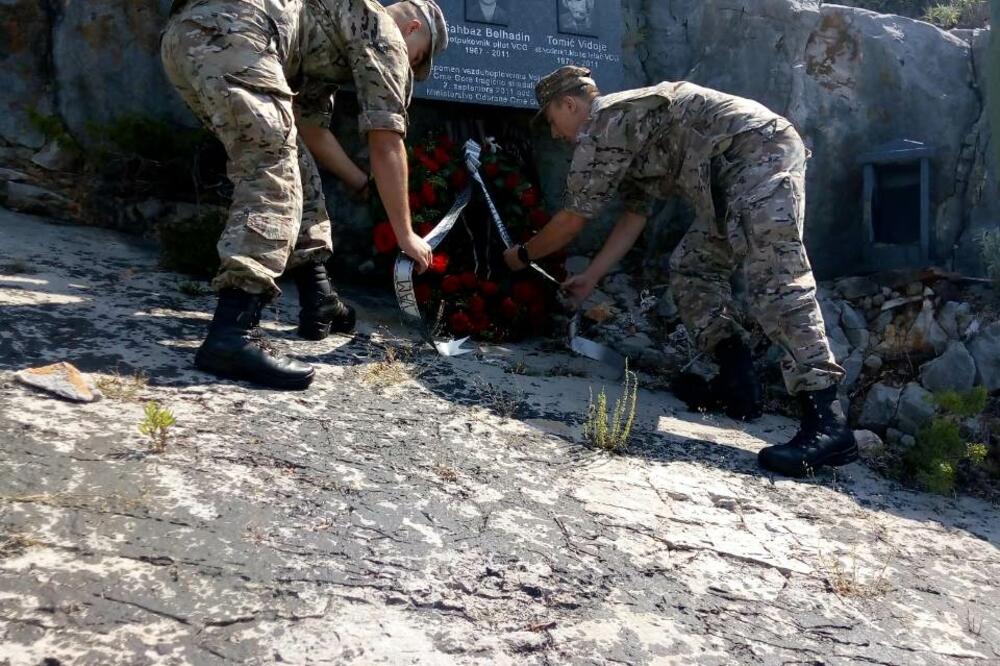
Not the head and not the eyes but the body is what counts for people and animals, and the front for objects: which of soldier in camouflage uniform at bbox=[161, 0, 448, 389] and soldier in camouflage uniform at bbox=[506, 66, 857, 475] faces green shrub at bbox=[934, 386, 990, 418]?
soldier in camouflage uniform at bbox=[161, 0, 448, 389]

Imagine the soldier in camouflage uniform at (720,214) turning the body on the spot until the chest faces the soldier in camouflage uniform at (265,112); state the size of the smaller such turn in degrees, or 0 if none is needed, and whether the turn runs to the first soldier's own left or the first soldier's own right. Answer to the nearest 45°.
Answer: approximately 45° to the first soldier's own left

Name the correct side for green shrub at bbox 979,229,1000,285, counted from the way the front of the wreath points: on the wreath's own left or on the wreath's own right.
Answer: on the wreath's own left

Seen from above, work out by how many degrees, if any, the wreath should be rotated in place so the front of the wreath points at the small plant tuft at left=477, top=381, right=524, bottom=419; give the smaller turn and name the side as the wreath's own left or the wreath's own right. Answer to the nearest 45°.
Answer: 0° — it already faces it

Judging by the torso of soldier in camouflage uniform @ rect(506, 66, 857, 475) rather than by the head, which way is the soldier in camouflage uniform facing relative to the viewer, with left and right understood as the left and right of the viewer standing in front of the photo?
facing to the left of the viewer

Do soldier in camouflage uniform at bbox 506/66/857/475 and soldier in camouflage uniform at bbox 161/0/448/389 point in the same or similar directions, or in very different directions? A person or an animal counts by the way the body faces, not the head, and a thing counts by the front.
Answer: very different directions

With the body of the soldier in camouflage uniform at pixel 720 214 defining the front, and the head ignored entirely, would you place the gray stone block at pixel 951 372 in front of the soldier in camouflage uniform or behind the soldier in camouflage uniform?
behind

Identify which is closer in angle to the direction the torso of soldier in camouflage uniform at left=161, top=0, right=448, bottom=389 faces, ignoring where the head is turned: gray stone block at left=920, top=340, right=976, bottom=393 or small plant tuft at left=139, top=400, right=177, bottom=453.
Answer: the gray stone block

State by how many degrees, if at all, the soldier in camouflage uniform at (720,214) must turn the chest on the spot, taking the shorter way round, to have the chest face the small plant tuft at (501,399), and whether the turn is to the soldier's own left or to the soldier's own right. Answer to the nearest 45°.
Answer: approximately 45° to the soldier's own left

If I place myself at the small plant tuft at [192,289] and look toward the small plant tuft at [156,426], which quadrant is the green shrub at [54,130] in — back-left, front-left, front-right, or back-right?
back-right
